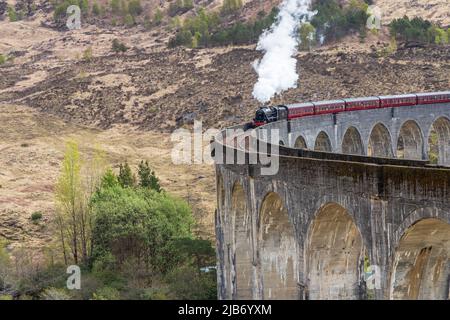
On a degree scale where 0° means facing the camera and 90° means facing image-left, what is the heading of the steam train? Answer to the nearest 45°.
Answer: approximately 45°
